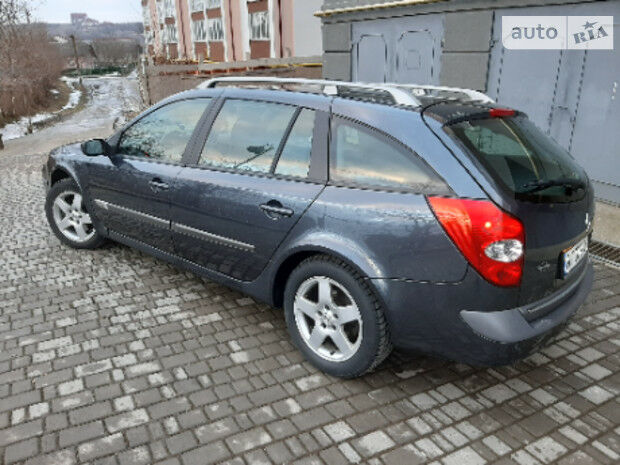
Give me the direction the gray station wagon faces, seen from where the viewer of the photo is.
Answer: facing away from the viewer and to the left of the viewer

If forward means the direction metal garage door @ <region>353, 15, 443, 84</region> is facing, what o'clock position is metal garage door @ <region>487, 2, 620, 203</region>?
metal garage door @ <region>487, 2, 620, 203</region> is roughly at 9 o'clock from metal garage door @ <region>353, 15, 443, 84</region>.

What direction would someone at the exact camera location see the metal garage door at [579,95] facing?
facing the viewer and to the left of the viewer

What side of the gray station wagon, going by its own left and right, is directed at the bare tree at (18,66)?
front

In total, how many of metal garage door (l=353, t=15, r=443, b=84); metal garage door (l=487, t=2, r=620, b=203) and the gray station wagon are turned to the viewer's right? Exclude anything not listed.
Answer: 0

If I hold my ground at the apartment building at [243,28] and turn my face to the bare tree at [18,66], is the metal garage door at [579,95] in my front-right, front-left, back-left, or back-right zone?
front-left

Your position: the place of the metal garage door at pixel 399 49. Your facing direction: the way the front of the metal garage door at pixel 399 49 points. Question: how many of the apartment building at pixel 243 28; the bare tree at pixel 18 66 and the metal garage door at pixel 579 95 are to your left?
1

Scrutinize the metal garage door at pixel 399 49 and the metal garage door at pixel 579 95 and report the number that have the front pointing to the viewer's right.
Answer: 0

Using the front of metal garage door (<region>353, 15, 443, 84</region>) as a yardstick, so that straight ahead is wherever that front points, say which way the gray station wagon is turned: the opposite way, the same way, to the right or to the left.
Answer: to the right

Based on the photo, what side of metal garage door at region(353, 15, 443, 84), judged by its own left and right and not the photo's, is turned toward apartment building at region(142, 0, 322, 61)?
right

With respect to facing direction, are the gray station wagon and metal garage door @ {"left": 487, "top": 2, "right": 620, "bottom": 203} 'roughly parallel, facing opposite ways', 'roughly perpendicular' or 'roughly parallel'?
roughly perpendicular

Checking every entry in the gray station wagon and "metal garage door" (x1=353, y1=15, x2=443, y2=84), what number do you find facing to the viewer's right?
0

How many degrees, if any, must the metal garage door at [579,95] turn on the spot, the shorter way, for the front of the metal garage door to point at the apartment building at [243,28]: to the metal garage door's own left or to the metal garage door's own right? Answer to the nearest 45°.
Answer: approximately 90° to the metal garage door's own right

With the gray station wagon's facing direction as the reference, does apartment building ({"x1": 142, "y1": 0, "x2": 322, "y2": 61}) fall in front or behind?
in front

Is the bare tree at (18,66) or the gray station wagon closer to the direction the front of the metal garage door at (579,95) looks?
the gray station wagon

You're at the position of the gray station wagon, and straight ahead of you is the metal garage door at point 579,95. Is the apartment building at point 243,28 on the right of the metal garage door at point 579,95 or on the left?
left

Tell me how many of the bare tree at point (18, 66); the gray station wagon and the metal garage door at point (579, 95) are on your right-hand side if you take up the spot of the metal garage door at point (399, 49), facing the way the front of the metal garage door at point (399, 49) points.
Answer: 1
